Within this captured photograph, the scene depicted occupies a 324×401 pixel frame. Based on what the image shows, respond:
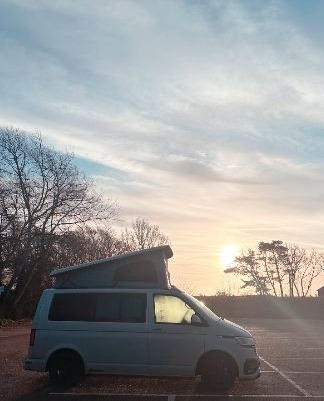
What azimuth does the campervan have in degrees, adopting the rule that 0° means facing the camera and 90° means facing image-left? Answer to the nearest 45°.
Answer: approximately 270°
